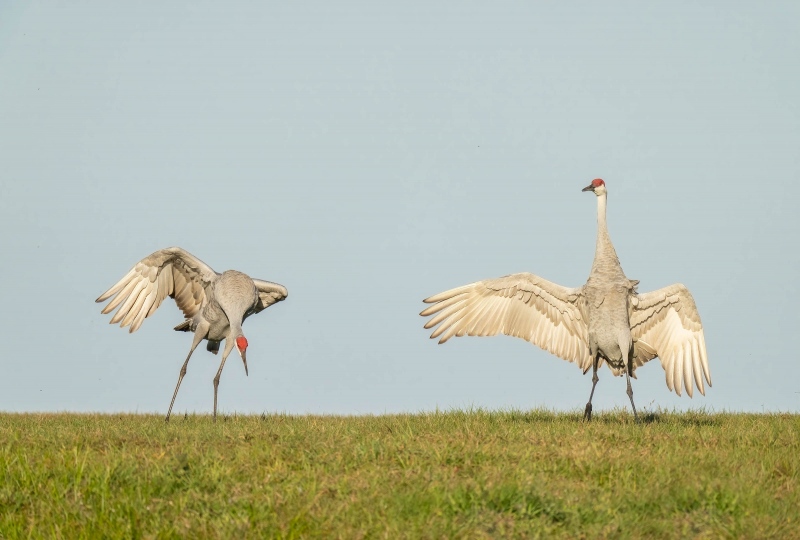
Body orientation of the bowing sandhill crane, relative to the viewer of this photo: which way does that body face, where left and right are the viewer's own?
facing the viewer and to the right of the viewer
